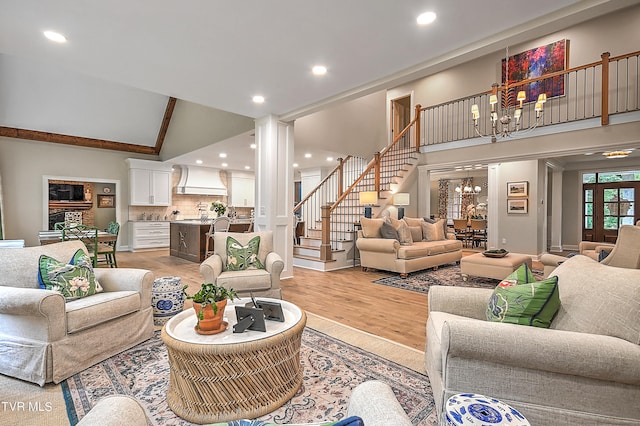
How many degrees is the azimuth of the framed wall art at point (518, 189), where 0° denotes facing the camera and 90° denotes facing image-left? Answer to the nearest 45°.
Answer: approximately 0°

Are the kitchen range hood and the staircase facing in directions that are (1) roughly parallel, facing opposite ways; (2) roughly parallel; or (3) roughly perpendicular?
roughly perpendicular

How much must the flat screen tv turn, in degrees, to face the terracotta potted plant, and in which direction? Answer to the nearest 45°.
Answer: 0° — it already faces it

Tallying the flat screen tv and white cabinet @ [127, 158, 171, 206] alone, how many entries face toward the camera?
2

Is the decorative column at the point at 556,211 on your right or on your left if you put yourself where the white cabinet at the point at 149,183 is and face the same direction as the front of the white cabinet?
on your left

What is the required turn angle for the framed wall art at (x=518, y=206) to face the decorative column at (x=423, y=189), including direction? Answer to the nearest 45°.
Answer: approximately 45° to its right

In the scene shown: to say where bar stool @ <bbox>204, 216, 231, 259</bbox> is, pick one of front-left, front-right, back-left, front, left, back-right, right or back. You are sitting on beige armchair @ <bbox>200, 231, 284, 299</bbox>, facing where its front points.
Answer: back

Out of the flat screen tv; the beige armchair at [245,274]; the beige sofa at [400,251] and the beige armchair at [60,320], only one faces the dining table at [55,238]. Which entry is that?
the flat screen tv

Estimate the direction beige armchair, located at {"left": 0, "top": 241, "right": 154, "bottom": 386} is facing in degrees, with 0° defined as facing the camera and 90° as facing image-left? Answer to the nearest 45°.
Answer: approximately 315°
